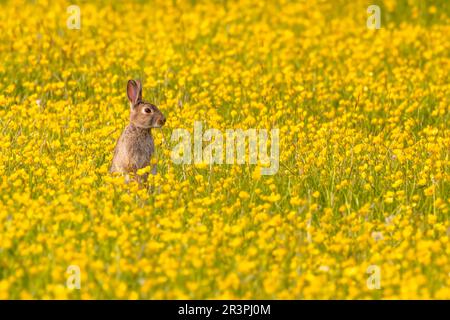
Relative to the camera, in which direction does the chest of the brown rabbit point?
to the viewer's right
